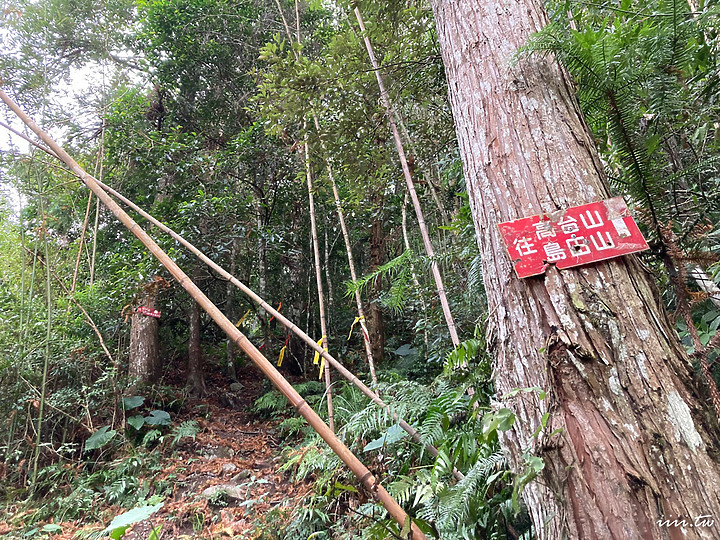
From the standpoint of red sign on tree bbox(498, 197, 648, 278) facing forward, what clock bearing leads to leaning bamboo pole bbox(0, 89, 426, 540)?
The leaning bamboo pole is roughly at 2 o'clock from the red sign on tree.

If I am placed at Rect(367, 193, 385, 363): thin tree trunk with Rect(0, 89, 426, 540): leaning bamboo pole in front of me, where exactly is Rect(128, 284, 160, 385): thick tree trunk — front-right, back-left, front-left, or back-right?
front-right

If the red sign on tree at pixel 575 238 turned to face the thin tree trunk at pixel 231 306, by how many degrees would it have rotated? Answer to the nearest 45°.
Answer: approximately 135° to its right

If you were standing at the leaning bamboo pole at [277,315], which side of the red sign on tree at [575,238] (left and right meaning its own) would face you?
right

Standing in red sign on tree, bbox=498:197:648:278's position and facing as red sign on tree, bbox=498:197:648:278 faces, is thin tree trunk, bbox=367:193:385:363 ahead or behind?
behind

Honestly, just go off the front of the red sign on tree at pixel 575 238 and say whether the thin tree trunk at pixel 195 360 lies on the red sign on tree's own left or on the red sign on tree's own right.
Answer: on the red sign on tree's own right

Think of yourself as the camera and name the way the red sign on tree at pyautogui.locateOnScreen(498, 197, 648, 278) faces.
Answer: facing the viewer

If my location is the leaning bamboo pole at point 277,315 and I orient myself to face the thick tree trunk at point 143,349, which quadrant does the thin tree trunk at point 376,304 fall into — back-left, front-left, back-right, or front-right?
front-right

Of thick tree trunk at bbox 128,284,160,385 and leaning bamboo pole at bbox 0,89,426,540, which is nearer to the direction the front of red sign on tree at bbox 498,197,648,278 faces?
the leaning bamboo pole
